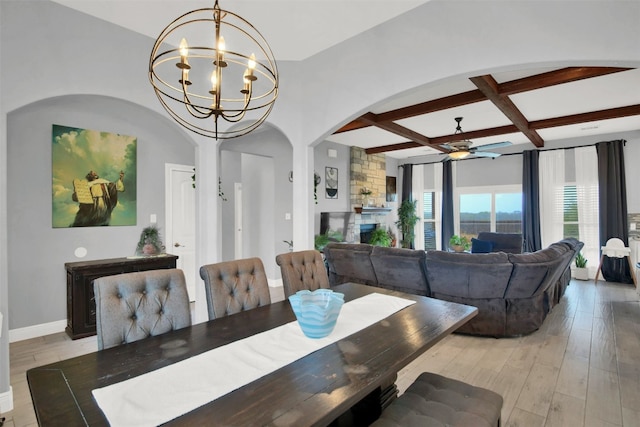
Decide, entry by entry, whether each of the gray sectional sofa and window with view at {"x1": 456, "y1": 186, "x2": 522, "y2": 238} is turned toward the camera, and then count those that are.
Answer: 1

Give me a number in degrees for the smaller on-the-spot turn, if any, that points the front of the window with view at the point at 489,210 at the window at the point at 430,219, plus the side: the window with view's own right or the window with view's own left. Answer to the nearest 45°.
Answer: approximately 90° to the window with view's own right

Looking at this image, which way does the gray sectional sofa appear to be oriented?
away from the camera

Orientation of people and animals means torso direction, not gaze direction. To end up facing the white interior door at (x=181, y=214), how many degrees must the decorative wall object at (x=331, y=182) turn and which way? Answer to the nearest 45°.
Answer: approximately 90° to its right

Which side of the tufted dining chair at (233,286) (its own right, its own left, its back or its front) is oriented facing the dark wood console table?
back

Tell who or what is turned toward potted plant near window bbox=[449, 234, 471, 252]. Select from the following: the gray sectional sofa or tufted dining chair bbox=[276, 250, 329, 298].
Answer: the gray sectional sofa

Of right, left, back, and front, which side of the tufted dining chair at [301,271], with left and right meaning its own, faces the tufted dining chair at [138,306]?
right

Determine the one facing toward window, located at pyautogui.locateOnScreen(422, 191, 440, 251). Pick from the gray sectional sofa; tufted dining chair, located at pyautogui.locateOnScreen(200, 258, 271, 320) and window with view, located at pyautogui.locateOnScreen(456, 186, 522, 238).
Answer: the gray sectional sofa

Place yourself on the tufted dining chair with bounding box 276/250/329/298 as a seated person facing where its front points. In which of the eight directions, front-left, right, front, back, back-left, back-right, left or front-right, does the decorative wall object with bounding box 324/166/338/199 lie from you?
back-left
